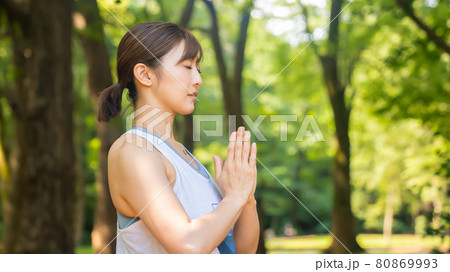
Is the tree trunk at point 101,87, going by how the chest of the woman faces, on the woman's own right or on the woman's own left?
on the woman's own left

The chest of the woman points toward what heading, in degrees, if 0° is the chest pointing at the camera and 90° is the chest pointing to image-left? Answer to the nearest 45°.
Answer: approximately 270°

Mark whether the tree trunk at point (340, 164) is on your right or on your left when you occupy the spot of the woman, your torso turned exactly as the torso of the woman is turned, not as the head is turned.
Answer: on your left

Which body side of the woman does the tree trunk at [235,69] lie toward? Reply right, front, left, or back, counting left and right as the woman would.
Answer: left
